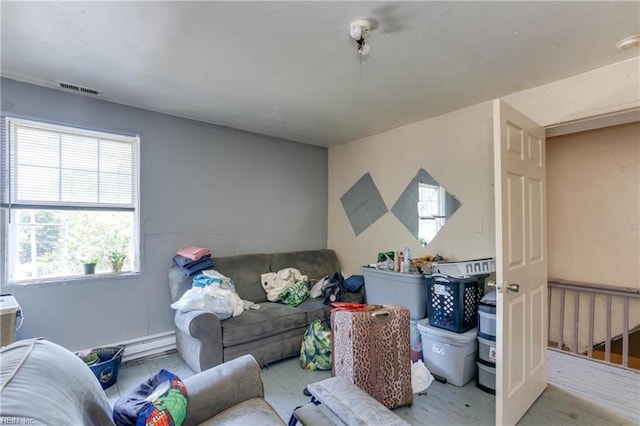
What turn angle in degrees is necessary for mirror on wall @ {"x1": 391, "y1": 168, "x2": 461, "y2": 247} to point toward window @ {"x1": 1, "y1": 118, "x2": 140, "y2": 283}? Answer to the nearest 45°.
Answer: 0° — it already faces it

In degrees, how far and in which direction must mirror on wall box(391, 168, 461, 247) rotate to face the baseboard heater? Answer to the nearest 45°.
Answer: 0° — it already faces it

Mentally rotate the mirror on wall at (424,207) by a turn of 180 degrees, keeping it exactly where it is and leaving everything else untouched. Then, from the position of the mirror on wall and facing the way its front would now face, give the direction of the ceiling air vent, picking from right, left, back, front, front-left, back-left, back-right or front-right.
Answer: back

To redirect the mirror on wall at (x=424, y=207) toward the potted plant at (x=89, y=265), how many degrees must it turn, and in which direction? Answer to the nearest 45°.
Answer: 0° — it already faces it

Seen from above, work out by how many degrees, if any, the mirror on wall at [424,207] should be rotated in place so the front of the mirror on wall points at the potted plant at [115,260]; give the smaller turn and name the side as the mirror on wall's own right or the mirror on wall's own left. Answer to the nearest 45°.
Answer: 0° — it already faces it

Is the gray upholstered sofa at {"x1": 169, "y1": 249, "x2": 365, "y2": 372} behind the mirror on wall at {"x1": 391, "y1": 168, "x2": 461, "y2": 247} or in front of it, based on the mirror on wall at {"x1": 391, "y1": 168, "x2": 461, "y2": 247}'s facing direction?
in front

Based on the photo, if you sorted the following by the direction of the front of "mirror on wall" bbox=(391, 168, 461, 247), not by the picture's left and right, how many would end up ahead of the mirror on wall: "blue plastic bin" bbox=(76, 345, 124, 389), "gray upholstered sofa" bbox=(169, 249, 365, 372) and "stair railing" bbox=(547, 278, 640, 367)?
2

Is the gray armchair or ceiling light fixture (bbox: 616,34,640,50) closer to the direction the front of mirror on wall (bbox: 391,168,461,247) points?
the gray armchair

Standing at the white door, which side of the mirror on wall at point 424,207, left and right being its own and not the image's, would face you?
left

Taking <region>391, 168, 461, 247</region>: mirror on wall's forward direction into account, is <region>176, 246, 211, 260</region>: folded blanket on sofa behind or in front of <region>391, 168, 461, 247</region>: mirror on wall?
in front

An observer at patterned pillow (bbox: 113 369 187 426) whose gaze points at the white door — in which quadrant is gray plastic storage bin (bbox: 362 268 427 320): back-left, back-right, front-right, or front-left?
front-left

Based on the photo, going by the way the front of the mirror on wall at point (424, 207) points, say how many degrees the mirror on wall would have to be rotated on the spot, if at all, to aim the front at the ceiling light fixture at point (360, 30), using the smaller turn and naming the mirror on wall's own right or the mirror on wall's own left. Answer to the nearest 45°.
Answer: approximately 45° to the mirror on wall's own left
